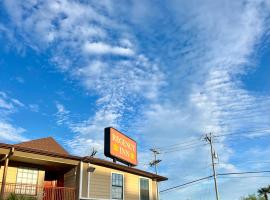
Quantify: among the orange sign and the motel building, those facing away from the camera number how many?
0

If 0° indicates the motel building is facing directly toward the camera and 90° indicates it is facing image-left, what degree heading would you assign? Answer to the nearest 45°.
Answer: approximately 315°
